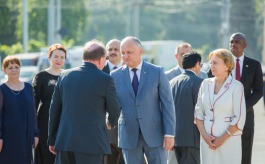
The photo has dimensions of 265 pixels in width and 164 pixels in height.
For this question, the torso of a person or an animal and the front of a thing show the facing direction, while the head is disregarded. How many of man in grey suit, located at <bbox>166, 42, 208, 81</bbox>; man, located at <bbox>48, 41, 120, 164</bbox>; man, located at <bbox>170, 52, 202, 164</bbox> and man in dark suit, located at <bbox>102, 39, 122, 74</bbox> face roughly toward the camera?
2

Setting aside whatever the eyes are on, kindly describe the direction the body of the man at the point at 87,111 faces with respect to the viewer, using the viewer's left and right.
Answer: facing away from the viewer and to the right of the viewer

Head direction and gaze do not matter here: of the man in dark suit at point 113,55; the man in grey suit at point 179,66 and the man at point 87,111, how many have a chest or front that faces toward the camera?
2

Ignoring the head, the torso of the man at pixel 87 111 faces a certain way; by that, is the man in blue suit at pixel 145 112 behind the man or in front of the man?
in front

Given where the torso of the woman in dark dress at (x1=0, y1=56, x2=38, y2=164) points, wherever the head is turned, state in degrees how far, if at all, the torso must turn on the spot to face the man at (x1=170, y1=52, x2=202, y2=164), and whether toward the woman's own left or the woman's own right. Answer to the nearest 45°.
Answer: approximately 90° to the woman's own left

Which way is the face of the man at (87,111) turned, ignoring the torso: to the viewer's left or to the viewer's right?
to the viewer's right

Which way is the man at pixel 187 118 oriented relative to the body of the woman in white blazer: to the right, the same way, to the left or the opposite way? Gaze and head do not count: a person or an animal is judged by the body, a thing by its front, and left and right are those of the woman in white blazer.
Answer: the opposite way

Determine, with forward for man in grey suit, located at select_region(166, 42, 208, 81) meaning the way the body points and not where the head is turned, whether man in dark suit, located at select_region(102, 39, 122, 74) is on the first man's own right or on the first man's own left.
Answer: on the first man's own right

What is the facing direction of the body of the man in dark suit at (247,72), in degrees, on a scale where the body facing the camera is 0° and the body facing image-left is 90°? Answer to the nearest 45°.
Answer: approximately 45°
